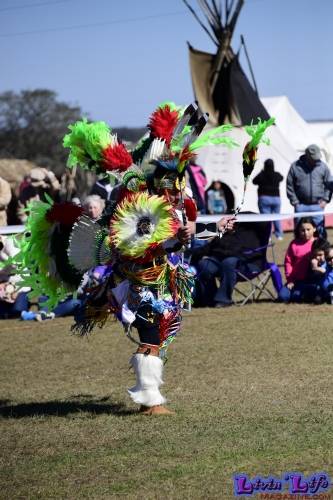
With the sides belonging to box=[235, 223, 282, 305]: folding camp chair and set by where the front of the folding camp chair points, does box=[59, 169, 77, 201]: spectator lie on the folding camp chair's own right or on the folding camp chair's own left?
on the folding camp chair's own right

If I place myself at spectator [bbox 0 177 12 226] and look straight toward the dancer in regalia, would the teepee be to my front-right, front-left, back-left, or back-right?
back-left

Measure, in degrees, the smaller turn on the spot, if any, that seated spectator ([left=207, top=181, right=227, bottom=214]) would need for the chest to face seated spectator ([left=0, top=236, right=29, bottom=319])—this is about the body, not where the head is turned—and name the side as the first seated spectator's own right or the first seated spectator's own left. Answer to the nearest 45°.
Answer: approximately 45° to the first seated spectator's own right

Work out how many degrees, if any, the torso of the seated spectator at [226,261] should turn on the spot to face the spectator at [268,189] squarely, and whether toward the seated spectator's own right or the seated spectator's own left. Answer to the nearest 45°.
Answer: approximately 135° to the seated spectator's own right

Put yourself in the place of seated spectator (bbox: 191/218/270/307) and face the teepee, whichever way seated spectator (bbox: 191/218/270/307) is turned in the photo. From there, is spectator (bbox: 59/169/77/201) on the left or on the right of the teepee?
left

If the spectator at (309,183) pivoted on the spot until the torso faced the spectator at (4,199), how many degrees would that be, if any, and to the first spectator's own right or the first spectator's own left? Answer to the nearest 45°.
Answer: approximately 45° to the first spectator's own right

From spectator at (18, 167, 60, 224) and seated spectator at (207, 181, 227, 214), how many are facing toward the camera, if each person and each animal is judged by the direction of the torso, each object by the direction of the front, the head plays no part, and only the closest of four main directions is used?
2

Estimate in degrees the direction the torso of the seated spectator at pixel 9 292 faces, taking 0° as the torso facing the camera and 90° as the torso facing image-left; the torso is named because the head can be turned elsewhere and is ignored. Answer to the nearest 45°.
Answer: approximately 315°

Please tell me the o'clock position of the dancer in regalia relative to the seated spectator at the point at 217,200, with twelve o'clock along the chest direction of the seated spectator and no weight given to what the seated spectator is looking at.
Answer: The dancer in regalia is roughly at 12 o'clock from the seated spectator.

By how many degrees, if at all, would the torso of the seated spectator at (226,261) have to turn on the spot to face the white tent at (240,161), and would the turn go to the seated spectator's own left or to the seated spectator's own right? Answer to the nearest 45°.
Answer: approximately 135° to the seated spectator's own right
